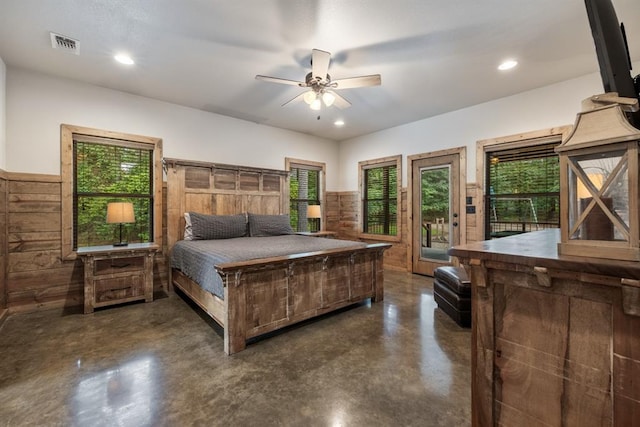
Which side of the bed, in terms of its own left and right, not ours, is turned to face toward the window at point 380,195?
left

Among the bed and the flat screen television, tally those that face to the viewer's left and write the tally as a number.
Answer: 1

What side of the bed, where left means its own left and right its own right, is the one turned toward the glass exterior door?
left

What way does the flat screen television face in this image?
to the viewer's left

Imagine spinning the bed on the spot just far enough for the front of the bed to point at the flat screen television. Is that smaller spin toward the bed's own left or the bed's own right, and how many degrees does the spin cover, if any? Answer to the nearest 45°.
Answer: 0° — it already faces it

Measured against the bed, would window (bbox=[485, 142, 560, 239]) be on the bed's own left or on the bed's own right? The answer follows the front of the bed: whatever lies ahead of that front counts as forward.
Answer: on the bed's own left

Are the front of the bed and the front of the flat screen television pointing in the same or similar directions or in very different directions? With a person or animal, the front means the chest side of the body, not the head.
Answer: very different directions
